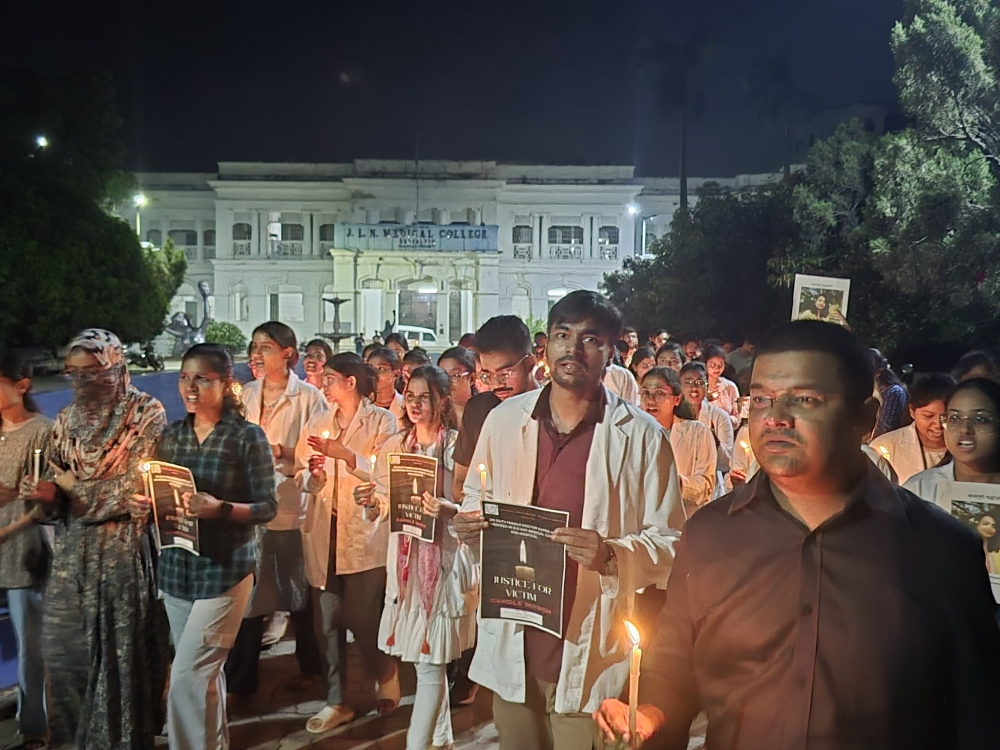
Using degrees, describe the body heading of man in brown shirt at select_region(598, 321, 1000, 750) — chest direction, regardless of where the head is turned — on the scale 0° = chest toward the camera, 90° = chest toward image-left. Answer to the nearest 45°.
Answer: approximately 45°

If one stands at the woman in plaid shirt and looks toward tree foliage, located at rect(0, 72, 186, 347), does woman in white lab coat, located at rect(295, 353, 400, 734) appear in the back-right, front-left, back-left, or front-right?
front-right

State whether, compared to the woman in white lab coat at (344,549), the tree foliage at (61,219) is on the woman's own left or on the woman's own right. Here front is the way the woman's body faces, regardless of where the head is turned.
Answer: on the woman's own right

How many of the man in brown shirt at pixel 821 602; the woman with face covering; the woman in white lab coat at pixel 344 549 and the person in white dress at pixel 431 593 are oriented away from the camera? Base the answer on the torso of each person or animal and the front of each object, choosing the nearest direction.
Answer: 0

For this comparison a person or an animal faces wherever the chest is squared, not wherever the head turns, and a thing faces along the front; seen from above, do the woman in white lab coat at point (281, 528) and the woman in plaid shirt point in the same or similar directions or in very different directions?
same or similar directions

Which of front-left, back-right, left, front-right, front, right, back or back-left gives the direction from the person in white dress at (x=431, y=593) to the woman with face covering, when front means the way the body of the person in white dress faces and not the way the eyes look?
front-right

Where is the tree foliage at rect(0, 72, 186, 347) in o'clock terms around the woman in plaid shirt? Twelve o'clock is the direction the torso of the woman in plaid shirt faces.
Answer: The tree foliage is roughly at 4 o'clock from the woman in plaid shirt.

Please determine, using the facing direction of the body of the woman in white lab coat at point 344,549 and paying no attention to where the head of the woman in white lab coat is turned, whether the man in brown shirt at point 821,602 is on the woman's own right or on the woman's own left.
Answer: on the woman's own left

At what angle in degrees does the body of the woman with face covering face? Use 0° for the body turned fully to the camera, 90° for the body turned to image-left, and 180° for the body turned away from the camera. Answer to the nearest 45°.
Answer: approximately 45°

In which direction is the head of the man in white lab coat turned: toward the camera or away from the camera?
toward the camera

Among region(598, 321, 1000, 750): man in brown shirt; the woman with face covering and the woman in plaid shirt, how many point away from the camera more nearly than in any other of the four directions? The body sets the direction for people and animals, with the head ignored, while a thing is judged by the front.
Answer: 0

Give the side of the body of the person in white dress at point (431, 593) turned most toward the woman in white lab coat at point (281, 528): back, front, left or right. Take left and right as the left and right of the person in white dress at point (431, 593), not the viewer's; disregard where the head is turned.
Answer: right

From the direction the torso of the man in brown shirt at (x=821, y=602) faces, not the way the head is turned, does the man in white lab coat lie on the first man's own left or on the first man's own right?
on the first man's own right
